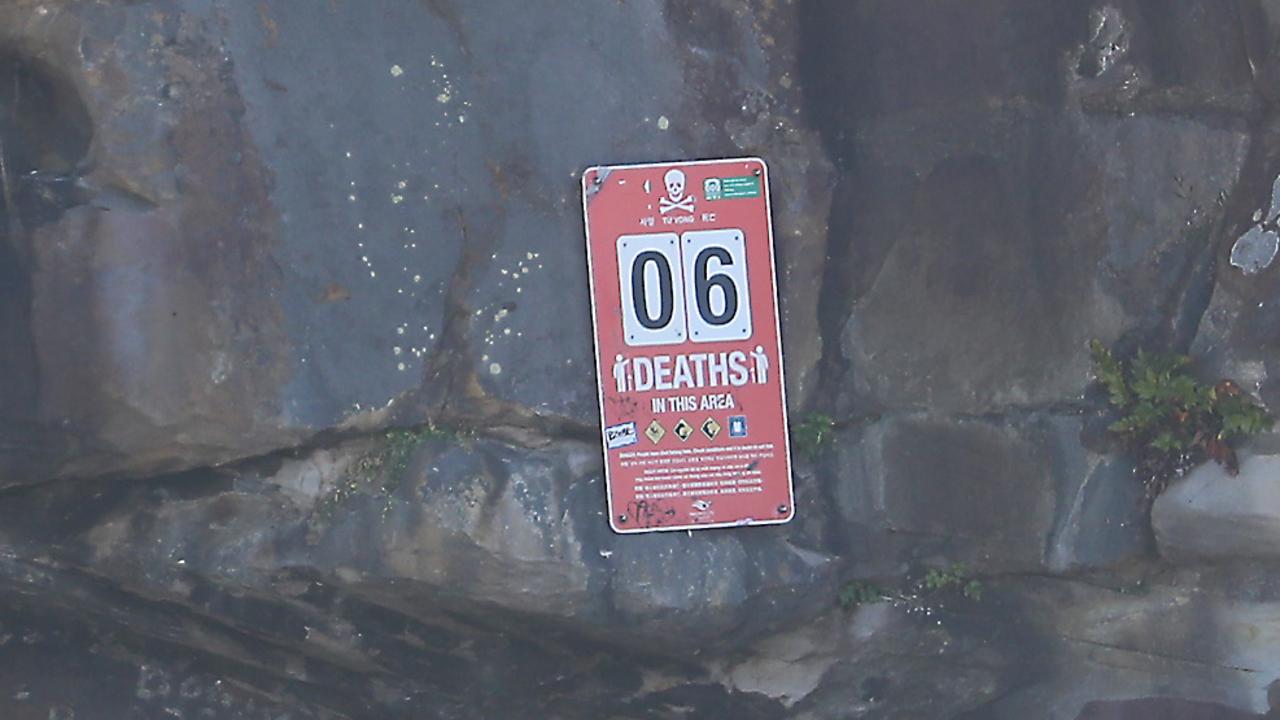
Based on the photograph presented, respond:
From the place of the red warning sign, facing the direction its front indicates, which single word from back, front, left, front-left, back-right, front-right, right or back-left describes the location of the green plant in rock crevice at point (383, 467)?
right

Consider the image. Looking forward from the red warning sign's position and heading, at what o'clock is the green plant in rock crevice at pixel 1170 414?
The green plant in rock crevice is roughly at 9 o'clock from the red warning sign.

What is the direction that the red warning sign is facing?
toward the camera
